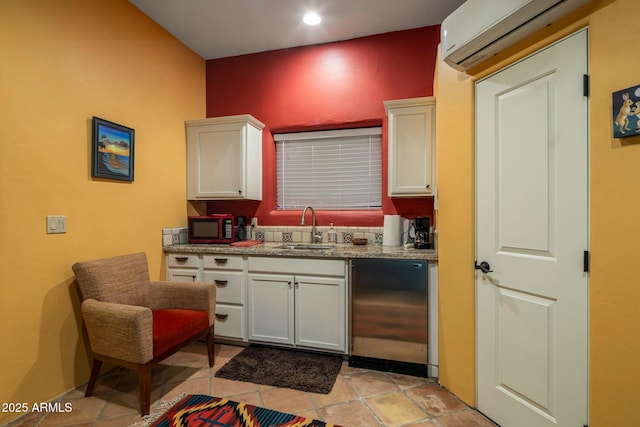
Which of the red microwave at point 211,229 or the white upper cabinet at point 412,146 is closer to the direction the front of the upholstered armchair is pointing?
the white upper cabinet

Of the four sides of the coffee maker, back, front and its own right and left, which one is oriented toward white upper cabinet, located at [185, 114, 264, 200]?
right

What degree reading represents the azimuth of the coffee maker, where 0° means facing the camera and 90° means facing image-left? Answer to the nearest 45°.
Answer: approximately 0°

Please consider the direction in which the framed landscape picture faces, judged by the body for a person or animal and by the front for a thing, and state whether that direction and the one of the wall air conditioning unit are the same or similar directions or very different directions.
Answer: very different directions

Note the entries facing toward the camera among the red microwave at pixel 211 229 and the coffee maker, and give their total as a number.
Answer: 2

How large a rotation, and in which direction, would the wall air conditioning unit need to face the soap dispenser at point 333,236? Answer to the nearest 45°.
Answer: approximately 90° to its right

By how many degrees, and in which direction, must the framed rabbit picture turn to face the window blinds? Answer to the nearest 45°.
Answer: approximately 45° to its right

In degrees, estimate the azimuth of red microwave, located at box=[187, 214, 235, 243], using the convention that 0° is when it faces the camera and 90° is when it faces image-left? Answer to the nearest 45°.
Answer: approximately 0°
